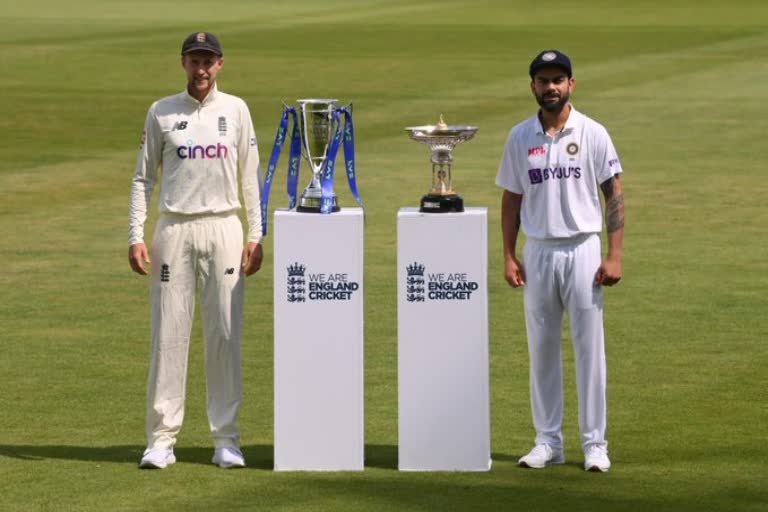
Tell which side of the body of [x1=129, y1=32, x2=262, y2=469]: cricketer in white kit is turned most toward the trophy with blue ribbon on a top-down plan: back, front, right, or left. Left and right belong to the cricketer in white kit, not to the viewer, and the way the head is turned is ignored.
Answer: left

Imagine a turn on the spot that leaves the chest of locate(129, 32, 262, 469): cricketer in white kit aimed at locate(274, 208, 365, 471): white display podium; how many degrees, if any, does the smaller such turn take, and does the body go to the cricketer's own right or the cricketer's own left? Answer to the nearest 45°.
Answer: approximately 90° to the cricketer's own left

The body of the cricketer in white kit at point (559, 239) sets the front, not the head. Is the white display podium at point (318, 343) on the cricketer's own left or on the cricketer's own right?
on the cricketer's own right

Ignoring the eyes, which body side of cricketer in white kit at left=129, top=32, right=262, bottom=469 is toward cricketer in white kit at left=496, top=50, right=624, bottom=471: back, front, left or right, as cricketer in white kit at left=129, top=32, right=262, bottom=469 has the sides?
left

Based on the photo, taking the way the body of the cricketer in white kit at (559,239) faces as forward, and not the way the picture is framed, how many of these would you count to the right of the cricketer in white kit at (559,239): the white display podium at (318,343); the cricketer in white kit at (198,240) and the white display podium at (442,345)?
3

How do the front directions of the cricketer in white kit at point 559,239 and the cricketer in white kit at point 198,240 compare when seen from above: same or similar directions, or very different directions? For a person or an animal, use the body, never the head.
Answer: same or similar directions

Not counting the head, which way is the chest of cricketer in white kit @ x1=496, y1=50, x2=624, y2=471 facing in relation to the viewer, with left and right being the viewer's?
facing the viewer

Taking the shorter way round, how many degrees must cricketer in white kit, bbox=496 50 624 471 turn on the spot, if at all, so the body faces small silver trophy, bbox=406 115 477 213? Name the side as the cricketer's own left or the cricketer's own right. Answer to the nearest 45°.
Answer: approximately 90° to the cricketer's own right

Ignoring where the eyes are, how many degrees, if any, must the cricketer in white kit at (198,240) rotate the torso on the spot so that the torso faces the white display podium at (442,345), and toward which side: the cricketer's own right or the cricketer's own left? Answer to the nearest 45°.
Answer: approximately 90° to the cricketer's own left

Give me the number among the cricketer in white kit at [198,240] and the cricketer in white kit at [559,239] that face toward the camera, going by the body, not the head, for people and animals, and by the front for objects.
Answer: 2

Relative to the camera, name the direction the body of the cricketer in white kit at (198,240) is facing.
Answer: toward the camera

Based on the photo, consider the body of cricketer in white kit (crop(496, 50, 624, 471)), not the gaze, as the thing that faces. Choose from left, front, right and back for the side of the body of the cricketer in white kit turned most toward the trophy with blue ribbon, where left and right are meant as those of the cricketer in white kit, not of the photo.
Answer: right
